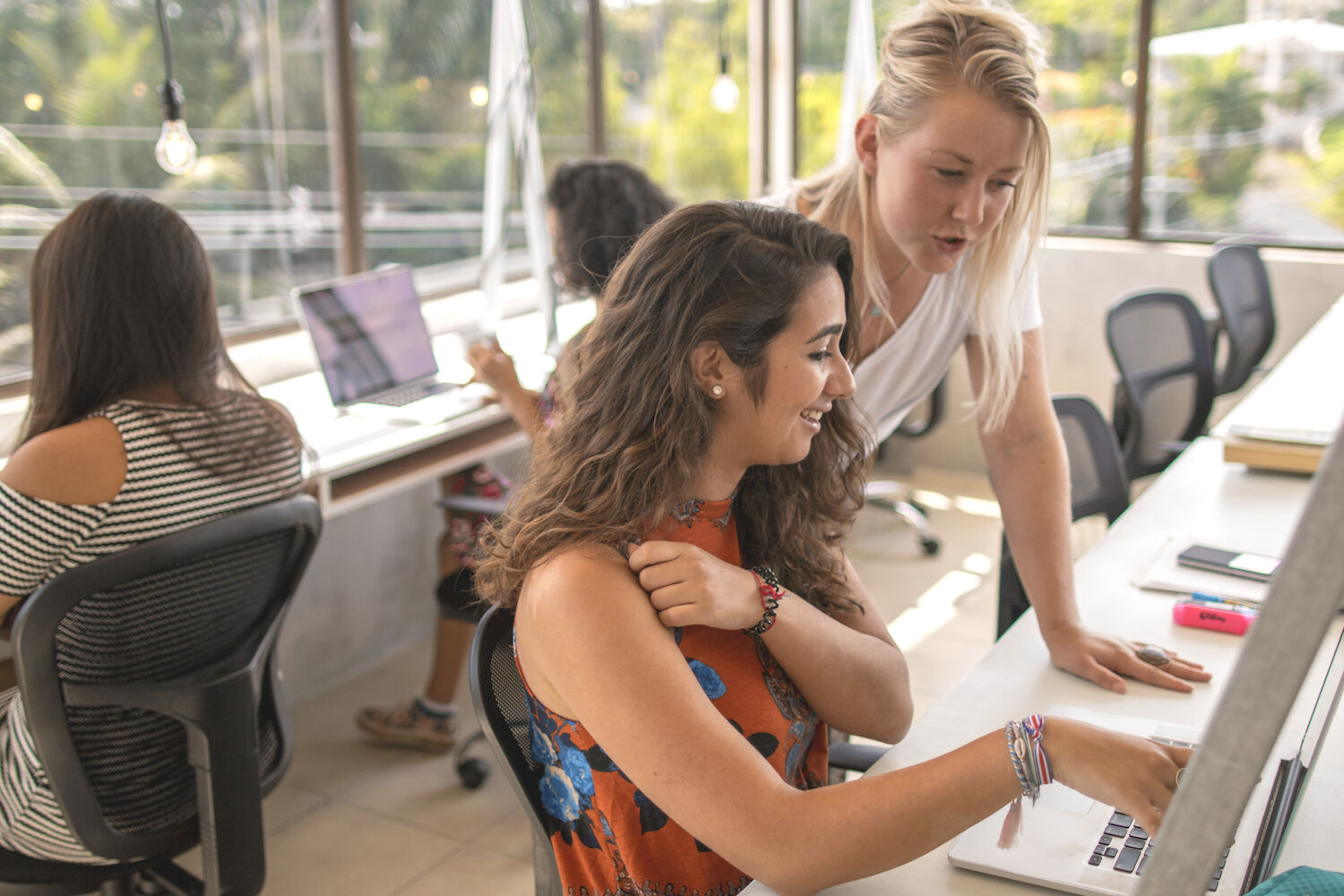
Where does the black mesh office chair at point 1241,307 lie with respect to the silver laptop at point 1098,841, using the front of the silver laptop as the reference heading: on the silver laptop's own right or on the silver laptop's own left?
on the silver laptop's own right

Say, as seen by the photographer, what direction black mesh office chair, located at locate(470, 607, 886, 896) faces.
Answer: facing to the right of the viewer

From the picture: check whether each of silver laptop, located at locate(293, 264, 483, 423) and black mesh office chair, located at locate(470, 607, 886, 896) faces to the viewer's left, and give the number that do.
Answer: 0

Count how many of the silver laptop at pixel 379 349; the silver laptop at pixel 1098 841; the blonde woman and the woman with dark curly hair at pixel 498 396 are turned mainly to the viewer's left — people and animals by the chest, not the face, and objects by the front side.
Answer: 2

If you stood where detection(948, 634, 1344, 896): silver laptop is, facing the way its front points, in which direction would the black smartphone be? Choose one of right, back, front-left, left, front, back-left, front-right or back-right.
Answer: right

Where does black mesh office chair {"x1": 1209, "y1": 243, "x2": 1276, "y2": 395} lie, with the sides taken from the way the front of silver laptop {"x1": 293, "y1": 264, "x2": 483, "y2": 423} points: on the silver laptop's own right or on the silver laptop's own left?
on the silver laptop's own left

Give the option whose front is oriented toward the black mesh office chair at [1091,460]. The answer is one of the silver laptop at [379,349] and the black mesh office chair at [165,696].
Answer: the silver laptop

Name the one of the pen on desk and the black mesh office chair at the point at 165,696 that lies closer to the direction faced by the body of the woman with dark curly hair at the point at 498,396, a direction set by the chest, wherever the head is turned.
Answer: the black mesh office chair

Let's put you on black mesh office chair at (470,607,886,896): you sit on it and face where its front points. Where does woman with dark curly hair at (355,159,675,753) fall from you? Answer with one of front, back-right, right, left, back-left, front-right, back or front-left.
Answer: left

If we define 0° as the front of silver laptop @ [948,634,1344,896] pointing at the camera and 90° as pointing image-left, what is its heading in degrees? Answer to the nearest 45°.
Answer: approximately 90°

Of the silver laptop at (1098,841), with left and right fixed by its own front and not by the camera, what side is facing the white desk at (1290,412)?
right
